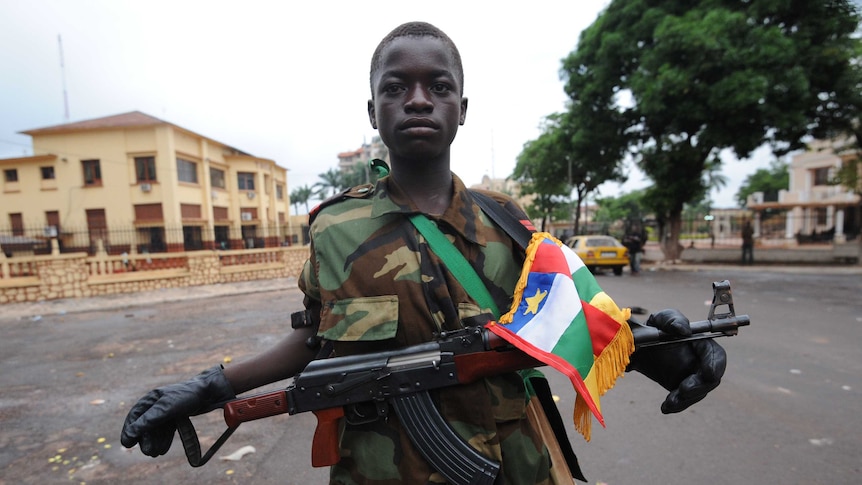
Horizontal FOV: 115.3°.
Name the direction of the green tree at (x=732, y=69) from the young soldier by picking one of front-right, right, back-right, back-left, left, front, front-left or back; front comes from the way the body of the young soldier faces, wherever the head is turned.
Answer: back-left

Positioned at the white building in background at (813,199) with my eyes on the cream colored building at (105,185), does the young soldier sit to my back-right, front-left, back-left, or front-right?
front-left

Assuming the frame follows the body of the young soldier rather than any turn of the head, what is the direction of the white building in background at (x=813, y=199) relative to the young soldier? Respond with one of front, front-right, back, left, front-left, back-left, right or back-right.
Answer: back-left

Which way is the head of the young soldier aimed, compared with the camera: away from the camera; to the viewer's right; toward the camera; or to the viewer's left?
toward the camera

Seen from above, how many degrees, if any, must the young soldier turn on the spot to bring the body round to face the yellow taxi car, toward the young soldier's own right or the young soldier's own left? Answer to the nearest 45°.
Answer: approximately 135° to the young soldier's own left

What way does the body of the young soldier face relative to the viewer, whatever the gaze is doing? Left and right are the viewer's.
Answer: facing the viewer

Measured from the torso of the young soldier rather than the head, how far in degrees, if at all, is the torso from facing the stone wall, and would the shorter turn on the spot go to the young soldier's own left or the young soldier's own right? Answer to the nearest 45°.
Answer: approximately 135° to the young soldier's own right

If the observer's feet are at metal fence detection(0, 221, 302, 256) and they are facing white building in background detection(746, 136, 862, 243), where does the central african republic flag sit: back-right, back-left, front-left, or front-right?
back-right
